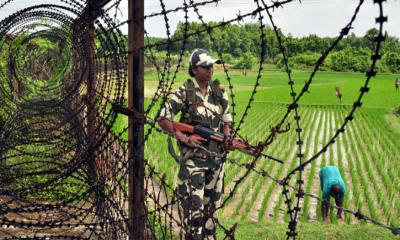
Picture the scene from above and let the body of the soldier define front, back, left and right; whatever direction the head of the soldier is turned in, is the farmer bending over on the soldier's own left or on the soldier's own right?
on the soldier's own left

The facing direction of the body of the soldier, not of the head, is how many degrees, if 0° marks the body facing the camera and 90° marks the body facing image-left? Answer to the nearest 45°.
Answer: approximately 315°
